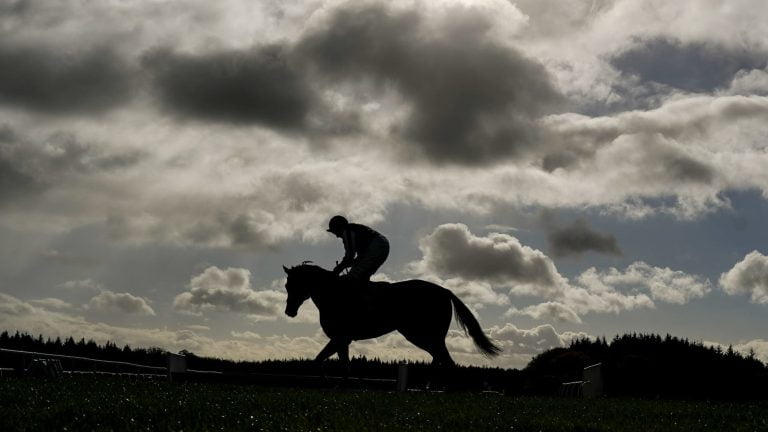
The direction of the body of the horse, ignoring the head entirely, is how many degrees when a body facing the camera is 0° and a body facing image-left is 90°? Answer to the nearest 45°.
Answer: approximately 90°

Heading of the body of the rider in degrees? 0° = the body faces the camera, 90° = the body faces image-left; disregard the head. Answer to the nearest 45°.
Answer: approximately 90°

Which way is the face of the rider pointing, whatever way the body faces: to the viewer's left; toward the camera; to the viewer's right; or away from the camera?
to the viewer's left

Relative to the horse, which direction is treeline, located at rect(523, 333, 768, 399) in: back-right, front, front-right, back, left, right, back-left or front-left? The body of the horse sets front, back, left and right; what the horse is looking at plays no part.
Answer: back-right

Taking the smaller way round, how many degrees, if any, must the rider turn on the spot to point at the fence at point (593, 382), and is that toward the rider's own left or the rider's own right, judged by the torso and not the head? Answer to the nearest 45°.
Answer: approximately 135° to the rider's own right

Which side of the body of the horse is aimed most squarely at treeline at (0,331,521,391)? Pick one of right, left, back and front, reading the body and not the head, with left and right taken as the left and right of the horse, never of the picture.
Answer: right
